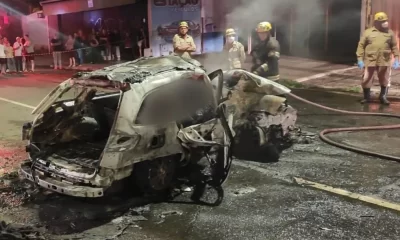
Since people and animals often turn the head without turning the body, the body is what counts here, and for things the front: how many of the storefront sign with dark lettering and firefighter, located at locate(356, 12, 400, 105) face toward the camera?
2

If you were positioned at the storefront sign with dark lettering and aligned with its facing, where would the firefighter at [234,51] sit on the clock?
The firefighter is roughly at 12 o'clock from the storefront sign with dark lettering.

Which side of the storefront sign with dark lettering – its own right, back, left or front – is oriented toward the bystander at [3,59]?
right

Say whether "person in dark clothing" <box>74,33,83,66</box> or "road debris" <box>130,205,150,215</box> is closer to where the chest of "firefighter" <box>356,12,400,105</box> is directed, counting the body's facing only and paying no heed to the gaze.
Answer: the road debris

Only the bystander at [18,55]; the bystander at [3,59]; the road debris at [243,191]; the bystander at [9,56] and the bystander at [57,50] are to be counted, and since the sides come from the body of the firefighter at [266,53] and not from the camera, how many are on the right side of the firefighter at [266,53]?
4

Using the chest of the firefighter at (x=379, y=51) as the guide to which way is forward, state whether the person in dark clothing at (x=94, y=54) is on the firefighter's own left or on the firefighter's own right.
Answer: on the firefighter's own right

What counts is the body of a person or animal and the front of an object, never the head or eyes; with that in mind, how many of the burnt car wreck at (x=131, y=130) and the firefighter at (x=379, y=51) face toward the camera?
1
